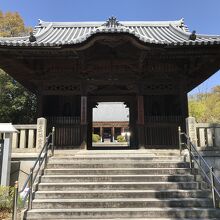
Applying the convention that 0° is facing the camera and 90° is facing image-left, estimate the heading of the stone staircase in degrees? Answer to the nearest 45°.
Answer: approximately 0°

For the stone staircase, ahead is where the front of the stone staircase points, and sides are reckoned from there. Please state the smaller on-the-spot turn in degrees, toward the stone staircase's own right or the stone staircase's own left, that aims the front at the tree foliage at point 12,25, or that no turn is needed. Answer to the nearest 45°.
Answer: approximately 135° to the stone staircase's own right

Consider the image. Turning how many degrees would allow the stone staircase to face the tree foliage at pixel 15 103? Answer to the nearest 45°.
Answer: approximately 135° to its right

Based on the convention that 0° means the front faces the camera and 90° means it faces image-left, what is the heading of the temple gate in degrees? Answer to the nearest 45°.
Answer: approximately 0°

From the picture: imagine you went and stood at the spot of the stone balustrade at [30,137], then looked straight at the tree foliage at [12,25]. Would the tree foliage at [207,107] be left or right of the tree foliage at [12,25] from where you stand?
right

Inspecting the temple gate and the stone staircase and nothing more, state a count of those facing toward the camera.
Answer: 2
